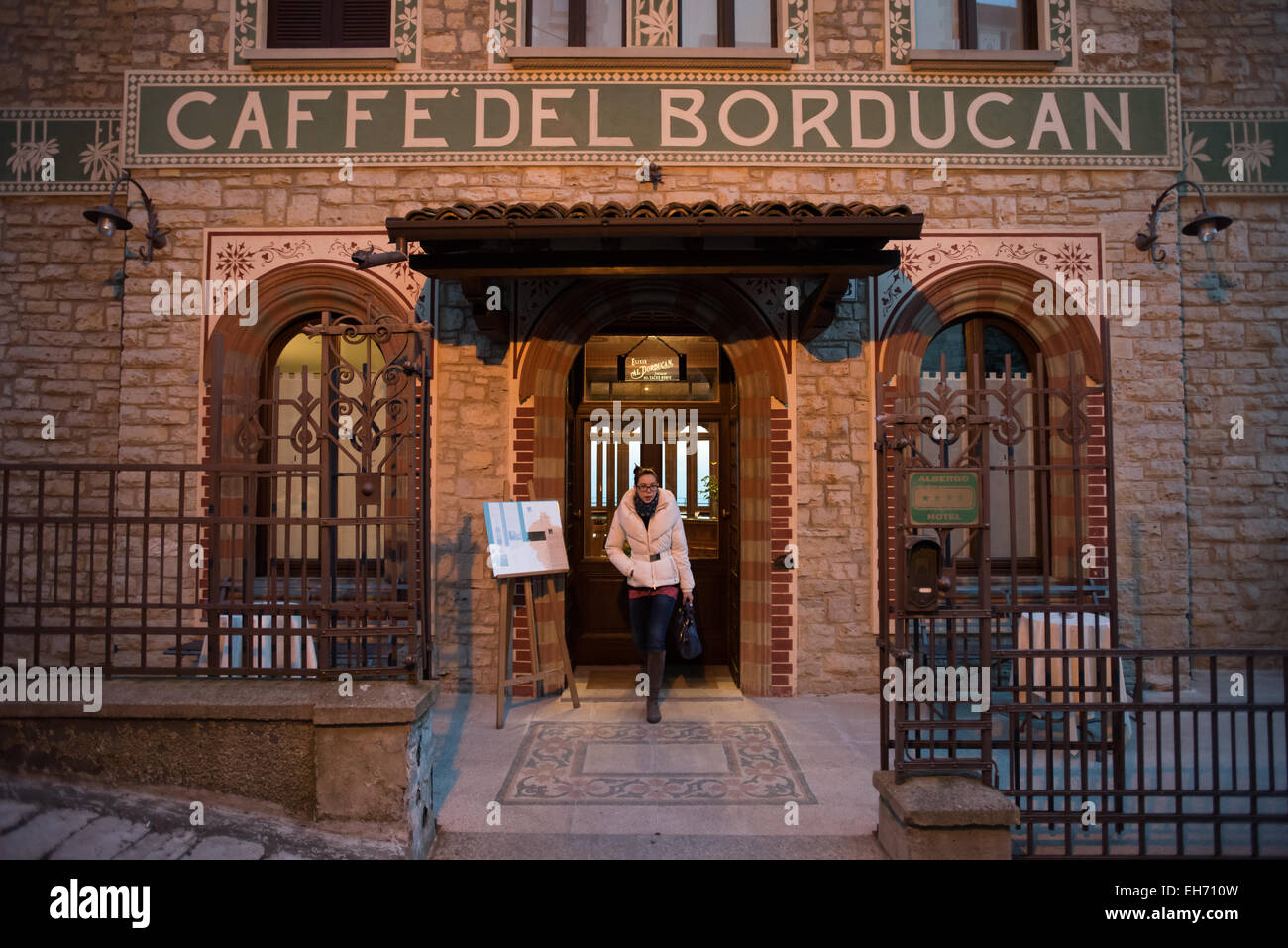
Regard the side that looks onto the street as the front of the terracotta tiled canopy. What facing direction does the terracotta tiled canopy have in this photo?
toward the camera

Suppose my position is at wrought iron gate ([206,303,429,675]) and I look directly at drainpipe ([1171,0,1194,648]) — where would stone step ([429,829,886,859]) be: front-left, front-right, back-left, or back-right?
front-right

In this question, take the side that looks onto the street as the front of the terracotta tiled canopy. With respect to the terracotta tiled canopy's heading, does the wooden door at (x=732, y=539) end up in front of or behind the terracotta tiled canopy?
behind

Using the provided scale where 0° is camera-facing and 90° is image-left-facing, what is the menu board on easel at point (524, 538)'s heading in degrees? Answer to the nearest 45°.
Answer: approximately 0°

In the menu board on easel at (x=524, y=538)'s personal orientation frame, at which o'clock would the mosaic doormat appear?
The mosaic doormat is roughly at 11 o'clock from the menu board on easel.

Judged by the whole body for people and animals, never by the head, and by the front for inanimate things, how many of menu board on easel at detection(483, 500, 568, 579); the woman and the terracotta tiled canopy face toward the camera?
3
